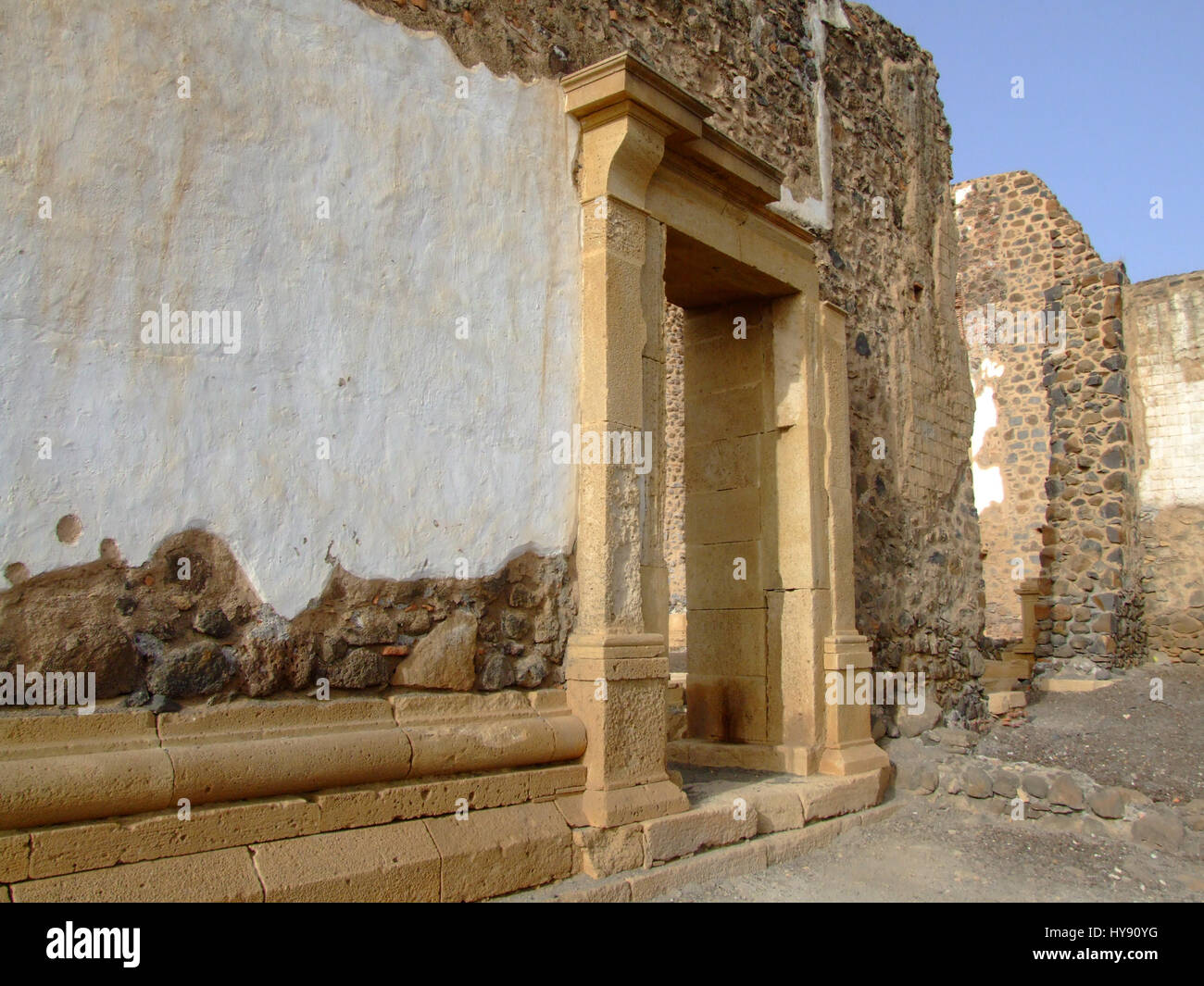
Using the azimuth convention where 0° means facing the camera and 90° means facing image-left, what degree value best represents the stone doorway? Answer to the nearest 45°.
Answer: approximately 315°

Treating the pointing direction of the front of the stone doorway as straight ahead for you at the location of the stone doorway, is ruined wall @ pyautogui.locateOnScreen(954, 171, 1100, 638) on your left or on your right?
on your left
